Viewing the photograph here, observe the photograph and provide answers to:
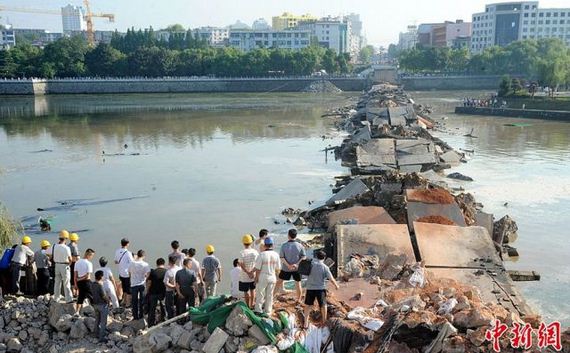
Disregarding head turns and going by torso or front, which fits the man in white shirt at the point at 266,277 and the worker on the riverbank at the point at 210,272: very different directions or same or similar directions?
same or similar directions

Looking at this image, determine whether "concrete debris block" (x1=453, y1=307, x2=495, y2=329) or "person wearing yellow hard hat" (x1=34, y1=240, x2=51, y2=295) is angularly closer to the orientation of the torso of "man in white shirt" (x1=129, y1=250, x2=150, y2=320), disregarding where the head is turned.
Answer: the person wearing yellow hard hat

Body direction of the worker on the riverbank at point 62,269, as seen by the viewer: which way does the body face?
away from the camera

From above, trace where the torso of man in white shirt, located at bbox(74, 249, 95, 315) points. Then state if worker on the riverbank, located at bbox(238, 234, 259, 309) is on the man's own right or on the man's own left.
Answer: on the man's own right

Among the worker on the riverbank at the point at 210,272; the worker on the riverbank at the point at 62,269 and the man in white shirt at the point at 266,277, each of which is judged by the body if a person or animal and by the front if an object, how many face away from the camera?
3

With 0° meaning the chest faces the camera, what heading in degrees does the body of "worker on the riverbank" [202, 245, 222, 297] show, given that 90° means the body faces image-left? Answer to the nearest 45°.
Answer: approximately 180°

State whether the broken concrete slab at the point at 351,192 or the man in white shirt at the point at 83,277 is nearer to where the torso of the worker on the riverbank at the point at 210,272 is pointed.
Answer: the broken concrete slab

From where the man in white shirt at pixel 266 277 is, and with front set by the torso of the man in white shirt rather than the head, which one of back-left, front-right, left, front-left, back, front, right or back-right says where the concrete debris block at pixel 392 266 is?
front-right

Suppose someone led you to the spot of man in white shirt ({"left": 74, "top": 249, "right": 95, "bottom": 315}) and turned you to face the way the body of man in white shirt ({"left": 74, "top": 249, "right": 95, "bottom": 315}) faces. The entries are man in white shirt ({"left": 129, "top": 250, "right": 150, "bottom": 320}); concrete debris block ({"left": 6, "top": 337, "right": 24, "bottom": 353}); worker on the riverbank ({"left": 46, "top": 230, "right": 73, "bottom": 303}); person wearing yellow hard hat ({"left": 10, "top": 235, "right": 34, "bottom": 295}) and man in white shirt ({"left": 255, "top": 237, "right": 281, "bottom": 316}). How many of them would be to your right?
2

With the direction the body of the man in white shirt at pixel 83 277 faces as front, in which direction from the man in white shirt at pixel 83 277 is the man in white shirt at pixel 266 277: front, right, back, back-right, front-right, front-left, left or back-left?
right

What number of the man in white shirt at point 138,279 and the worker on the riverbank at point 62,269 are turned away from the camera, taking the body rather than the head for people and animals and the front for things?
2

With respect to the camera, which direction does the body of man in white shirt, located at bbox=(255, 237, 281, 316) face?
away from the camera

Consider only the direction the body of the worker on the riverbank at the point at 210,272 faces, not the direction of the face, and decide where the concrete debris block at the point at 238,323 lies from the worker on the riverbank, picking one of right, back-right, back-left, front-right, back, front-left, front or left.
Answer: back

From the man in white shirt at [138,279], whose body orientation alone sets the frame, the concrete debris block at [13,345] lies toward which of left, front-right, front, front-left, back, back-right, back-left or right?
left

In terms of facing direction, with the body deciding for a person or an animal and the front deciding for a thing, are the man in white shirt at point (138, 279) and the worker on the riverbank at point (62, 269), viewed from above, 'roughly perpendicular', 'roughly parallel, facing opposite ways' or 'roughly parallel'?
roughly parallel

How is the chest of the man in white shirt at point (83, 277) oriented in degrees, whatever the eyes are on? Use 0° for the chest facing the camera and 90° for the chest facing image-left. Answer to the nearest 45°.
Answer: approximately 225°

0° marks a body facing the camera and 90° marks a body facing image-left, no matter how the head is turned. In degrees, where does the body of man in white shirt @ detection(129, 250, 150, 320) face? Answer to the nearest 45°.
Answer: approximately 180°
